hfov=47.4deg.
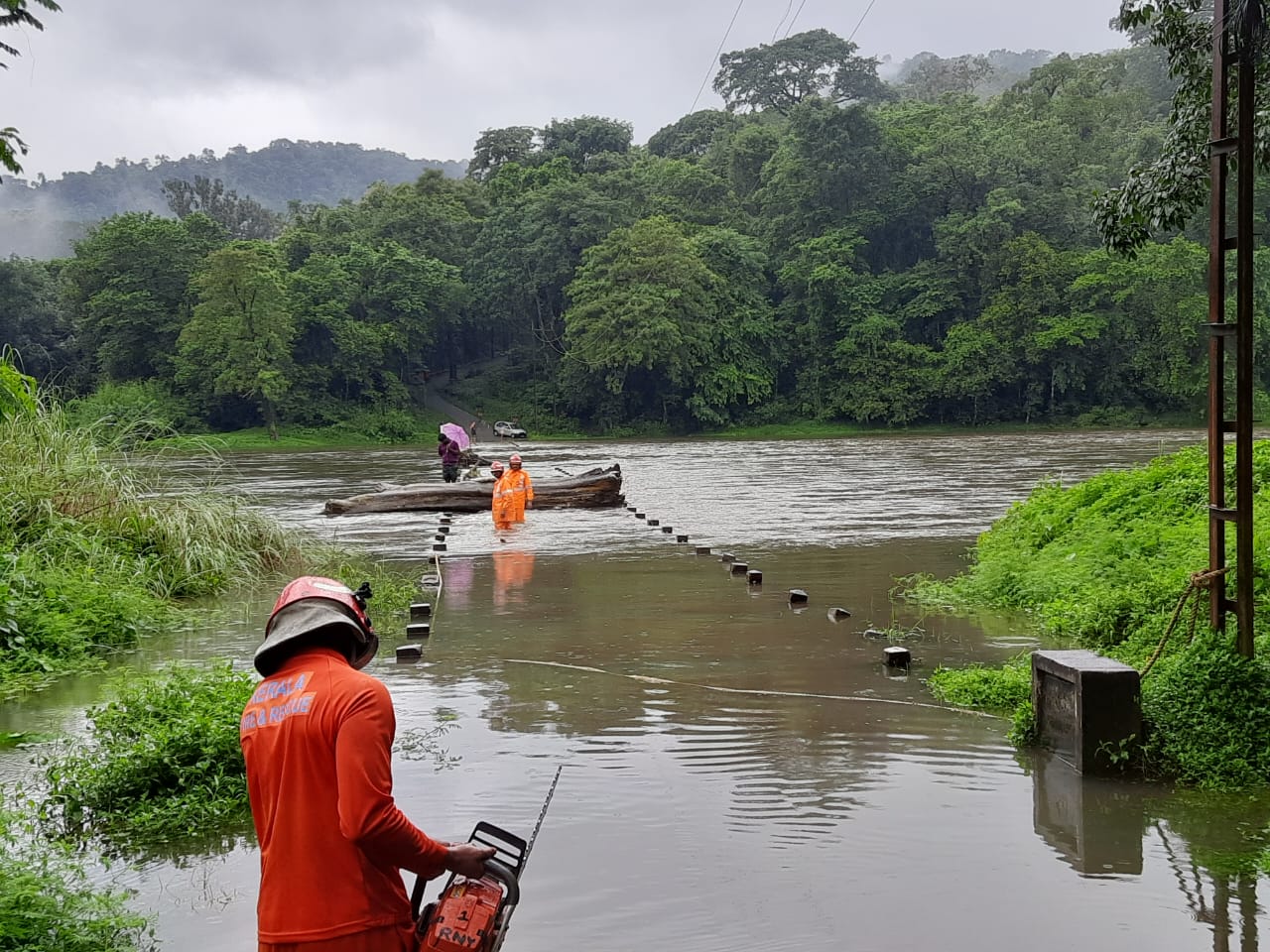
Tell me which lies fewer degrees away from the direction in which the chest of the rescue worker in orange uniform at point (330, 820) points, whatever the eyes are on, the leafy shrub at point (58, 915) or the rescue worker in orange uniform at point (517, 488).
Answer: the rescue worker in orange uniform

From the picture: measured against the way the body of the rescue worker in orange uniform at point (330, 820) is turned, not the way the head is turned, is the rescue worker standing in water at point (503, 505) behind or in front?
in front

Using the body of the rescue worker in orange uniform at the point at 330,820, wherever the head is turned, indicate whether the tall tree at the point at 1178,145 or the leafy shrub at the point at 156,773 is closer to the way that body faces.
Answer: the tall tree

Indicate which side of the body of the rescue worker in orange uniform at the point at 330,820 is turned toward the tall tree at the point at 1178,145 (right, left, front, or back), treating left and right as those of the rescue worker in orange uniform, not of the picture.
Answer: front

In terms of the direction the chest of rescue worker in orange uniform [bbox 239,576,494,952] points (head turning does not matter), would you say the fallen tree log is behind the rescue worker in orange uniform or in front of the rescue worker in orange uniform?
in front

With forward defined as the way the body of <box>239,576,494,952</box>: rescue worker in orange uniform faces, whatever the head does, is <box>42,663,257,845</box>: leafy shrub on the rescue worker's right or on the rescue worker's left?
on the rescue worker's left

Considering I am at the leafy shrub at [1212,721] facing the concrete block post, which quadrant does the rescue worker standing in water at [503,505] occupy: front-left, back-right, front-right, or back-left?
front-right

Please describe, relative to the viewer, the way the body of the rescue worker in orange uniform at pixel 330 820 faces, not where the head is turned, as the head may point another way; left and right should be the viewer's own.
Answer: facing away from the viewer and to the right of the viewer

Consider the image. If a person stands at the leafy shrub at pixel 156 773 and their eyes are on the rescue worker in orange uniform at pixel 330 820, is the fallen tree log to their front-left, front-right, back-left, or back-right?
back-left

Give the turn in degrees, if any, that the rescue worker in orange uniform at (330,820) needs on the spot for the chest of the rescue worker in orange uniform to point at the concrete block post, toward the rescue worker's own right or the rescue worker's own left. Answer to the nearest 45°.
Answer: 0° — they already face it

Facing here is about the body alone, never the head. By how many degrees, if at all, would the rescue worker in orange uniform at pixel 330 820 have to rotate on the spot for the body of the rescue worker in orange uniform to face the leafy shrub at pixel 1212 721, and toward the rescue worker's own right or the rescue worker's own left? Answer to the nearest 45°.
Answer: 0° — they already face it

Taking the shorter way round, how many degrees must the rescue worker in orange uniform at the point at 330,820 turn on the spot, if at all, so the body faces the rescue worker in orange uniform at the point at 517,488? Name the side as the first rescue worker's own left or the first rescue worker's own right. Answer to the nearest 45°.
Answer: approximately 45° to the first rescue worker's own left
